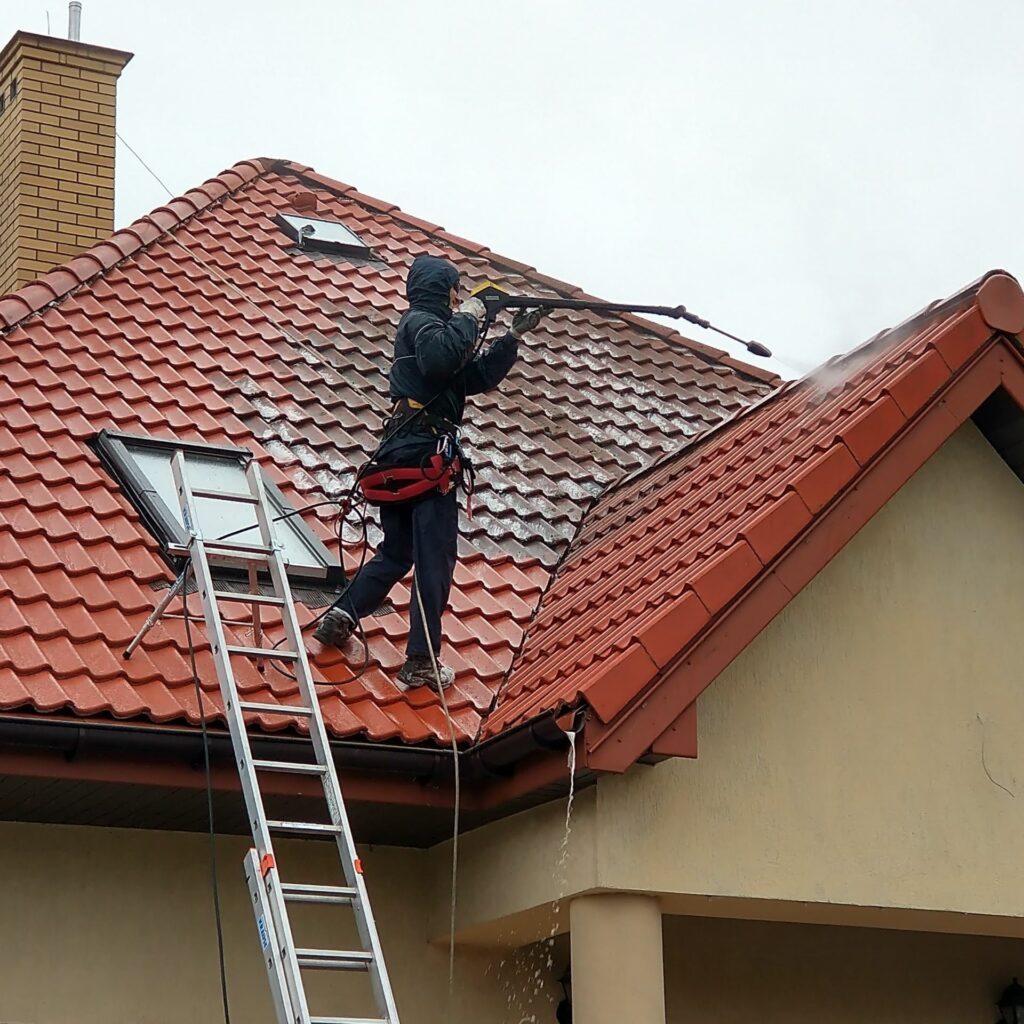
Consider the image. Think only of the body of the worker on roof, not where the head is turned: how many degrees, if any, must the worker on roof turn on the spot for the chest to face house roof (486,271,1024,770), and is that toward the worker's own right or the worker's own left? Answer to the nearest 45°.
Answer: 0° — they already face it

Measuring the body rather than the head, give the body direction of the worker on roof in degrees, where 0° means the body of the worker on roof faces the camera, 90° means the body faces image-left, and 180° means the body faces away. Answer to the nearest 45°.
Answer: approximately 270°

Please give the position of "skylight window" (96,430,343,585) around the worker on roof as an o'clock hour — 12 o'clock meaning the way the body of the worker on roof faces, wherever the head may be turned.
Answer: The skylight window is roughly at 7 o'clock from the worker on roof.
